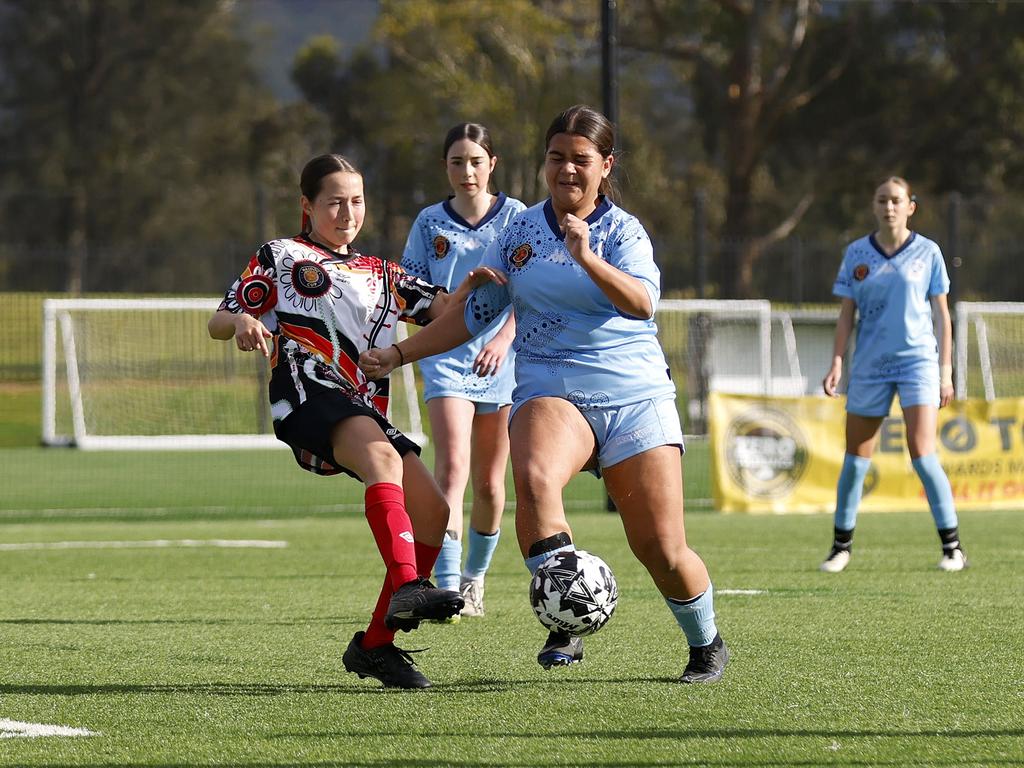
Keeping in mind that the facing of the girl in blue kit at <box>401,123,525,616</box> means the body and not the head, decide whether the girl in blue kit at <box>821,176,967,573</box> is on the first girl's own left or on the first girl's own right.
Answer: on the first girl's own left

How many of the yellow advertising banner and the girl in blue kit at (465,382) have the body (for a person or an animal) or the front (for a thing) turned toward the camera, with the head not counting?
2

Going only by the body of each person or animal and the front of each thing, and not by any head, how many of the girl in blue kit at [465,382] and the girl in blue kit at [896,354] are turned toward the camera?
2

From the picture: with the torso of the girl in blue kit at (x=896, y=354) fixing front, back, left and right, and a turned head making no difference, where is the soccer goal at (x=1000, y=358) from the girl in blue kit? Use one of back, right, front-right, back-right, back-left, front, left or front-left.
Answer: back

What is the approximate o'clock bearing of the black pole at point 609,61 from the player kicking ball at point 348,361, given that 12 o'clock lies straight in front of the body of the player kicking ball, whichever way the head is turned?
The black pole is roughly at 8 o'clock from the player kicking ball.

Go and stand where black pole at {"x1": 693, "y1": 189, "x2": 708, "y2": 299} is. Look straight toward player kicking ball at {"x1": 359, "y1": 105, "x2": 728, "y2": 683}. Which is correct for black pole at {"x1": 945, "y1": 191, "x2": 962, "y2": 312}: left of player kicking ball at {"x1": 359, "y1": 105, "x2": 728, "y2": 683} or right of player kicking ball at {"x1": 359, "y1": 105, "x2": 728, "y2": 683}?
left

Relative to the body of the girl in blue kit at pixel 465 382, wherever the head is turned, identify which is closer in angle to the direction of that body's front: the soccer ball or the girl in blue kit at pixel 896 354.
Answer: the soccer ball

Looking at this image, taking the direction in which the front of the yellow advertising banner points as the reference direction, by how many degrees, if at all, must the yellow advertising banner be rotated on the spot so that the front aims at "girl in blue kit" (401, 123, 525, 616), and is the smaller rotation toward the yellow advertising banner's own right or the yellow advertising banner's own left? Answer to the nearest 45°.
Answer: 0° — it already faces them

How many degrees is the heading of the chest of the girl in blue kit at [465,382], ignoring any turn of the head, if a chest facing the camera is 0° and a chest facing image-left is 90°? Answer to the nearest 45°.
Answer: approximately 0°

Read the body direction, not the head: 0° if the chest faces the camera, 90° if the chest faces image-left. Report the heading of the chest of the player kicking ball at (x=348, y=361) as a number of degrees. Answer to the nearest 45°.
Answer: approximately 315°
